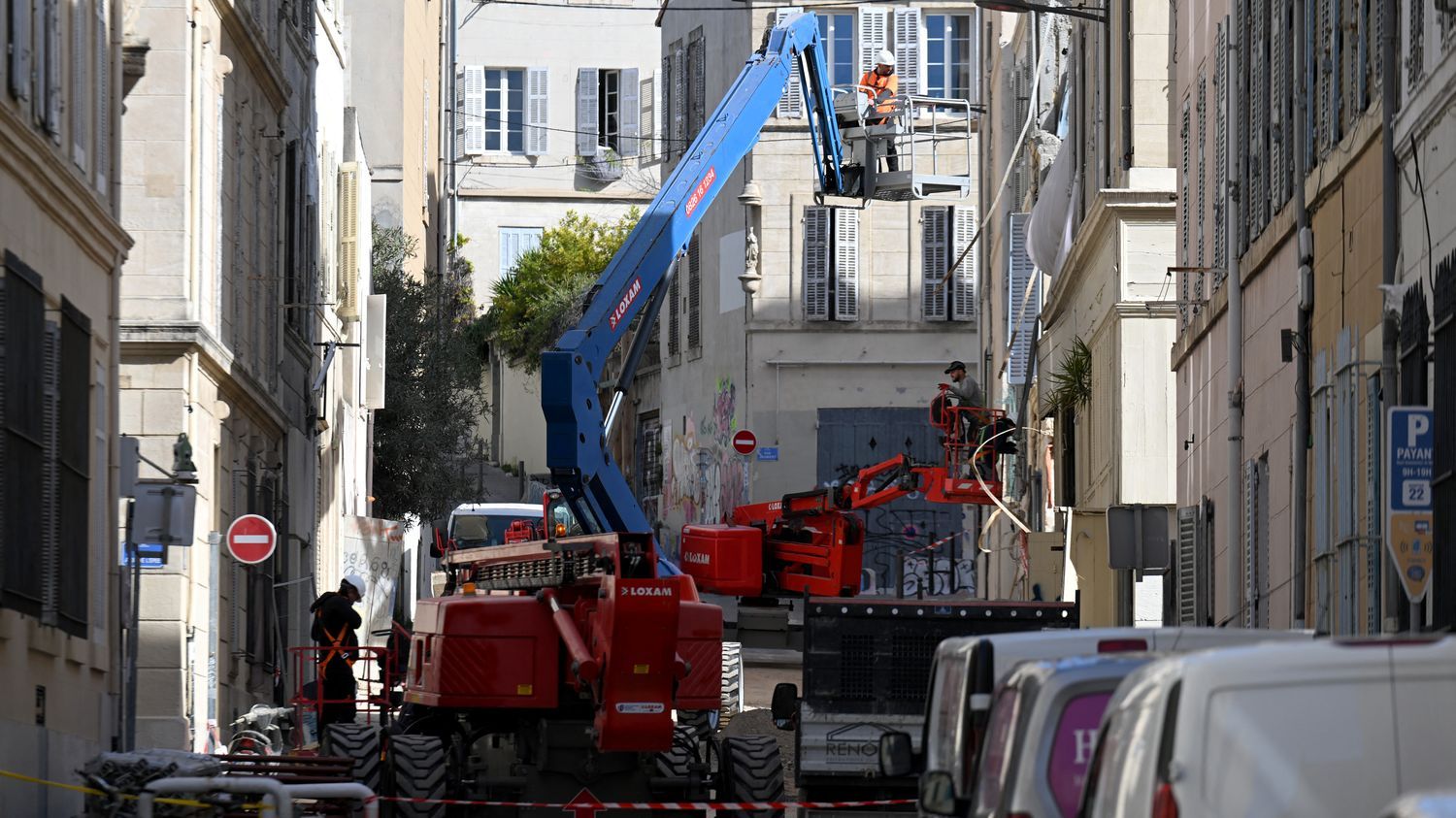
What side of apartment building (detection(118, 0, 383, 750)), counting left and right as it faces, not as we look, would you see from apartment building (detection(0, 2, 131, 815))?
right

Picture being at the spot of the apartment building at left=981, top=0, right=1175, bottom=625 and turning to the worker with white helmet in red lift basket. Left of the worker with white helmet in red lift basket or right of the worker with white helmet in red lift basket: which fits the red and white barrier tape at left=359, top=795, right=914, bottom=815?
left

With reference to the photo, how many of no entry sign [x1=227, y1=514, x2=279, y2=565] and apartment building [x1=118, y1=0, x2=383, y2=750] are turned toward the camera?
1

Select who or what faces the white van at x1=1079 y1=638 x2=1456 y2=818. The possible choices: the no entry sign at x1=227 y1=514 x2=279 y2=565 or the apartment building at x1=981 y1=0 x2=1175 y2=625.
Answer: the no entry sign

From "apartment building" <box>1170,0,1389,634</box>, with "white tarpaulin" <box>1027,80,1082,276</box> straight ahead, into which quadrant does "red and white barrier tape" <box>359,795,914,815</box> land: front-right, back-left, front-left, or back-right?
back-left

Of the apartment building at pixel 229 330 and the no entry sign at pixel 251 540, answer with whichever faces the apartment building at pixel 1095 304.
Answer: the apartment building at pixel 229 330

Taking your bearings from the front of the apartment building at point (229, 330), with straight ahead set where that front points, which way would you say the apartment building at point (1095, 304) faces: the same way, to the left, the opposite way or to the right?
the opposite way

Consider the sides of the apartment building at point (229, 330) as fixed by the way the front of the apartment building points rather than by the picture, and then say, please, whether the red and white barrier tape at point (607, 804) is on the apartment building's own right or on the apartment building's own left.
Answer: on the apartment building's own right

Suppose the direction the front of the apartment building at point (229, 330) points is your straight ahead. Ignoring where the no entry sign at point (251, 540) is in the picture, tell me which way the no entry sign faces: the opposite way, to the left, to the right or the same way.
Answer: to the right

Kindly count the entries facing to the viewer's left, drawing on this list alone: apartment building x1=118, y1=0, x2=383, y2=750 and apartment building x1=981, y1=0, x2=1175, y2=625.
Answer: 1

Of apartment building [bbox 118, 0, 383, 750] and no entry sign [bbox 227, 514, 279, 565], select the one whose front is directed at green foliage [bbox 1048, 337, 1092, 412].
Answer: the apartment building

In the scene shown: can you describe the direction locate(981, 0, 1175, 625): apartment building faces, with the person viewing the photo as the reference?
facing to the left of the viewer

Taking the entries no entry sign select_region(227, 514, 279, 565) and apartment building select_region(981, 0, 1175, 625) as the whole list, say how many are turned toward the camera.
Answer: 1

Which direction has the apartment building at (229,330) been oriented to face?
to the viewer's right
